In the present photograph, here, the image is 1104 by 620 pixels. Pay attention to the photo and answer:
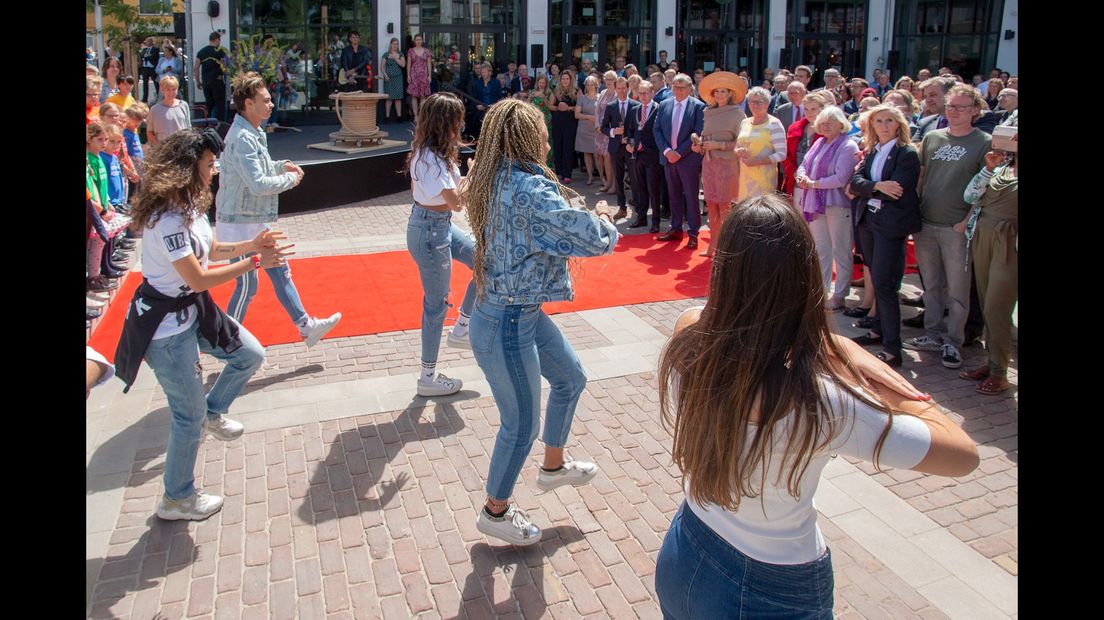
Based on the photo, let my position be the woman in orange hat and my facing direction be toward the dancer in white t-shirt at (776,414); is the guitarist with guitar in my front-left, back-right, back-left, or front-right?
back-right

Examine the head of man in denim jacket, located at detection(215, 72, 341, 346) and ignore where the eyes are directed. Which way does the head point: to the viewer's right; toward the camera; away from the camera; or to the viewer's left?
to the viewer's right

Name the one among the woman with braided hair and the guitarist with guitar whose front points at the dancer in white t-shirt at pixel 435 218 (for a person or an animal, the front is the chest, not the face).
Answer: the guitarist with guitar

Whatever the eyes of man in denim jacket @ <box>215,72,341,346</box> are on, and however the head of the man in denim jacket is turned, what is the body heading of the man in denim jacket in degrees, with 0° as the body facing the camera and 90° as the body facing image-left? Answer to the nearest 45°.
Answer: approximately 270°

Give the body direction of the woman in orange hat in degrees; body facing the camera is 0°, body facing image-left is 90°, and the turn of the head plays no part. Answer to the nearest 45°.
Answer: approximately 45°

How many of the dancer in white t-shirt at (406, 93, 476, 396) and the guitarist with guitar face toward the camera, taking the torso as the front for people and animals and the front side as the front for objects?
1

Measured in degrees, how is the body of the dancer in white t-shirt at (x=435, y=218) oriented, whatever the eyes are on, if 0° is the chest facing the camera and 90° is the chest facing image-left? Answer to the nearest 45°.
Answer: approximately 270°

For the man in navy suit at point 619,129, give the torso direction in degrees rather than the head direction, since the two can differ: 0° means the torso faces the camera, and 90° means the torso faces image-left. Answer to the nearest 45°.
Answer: approximately 0°

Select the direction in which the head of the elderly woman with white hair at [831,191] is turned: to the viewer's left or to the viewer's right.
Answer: to the viewer's left

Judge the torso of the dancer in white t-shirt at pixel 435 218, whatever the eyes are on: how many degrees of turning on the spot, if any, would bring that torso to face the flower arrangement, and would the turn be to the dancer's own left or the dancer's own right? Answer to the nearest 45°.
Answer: approximately 90° to the dancer's own left

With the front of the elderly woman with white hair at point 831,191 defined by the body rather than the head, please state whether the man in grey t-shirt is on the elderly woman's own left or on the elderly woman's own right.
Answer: on the elderly woman's own left

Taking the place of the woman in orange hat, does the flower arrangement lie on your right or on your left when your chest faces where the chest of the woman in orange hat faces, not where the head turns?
on your right
